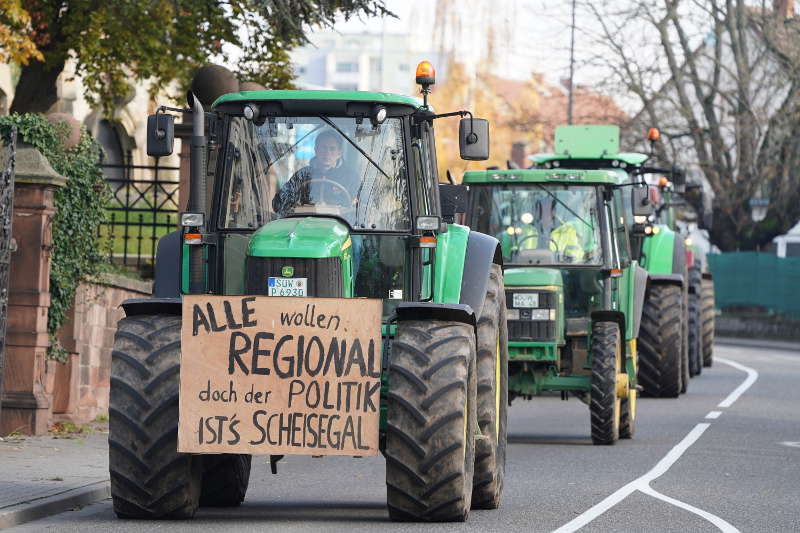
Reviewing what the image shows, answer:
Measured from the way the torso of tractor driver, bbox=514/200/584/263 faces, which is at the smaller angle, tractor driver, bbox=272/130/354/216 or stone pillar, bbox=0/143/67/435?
the tractor driver

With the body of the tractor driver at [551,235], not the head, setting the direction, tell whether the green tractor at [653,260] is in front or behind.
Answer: behind

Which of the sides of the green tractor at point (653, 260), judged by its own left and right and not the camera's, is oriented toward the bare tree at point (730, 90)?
back

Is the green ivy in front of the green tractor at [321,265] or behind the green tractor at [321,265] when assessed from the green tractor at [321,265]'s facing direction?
behind

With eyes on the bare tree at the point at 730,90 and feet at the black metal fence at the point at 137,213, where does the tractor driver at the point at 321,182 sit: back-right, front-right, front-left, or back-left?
back-right
